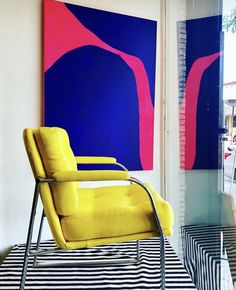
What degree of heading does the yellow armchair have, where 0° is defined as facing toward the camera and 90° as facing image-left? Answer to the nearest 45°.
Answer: approximately 270°

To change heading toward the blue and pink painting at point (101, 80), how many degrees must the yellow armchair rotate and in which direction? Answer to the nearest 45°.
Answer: approximately 90° to its left
